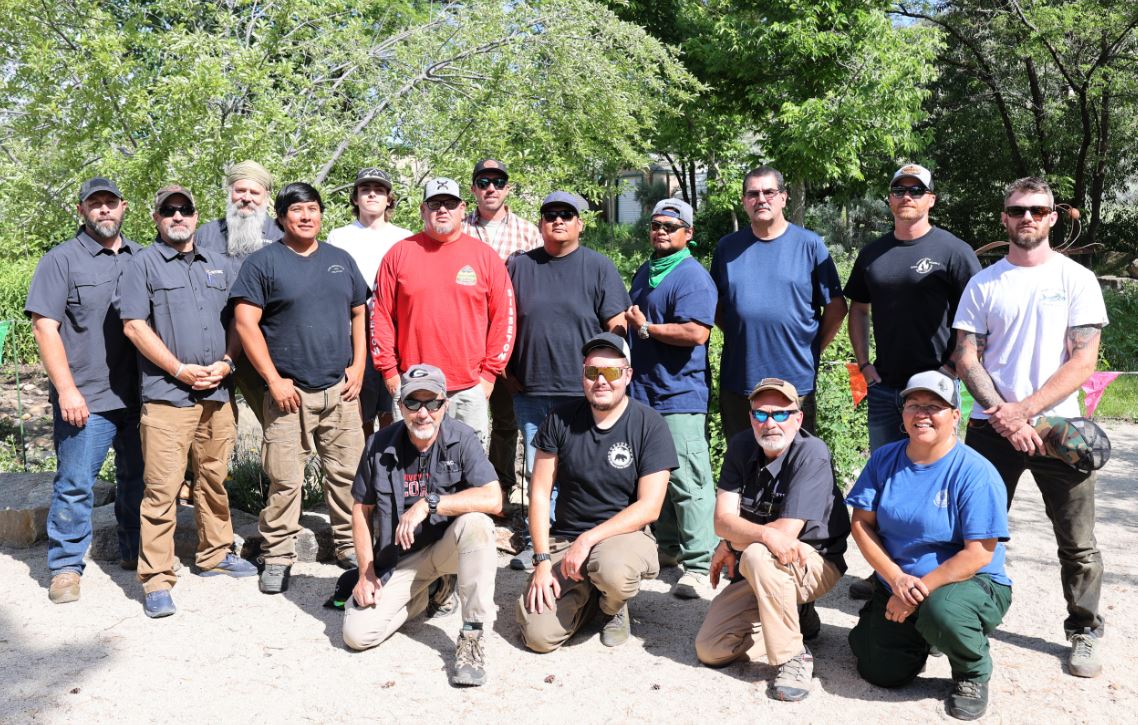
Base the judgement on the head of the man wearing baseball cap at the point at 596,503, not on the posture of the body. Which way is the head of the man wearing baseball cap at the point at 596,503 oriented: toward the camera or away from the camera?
toward the camera

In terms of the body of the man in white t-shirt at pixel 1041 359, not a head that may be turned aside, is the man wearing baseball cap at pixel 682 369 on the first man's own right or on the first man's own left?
on the first man's own right

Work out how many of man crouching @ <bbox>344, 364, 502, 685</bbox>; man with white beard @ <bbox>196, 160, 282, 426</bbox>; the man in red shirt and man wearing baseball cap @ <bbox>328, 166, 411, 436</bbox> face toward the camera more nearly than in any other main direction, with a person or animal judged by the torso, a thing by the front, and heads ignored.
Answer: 4

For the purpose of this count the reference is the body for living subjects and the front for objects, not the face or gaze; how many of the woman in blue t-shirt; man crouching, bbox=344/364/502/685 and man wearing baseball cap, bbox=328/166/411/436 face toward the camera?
3

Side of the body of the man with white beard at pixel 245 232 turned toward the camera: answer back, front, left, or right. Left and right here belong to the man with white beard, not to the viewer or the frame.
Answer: front

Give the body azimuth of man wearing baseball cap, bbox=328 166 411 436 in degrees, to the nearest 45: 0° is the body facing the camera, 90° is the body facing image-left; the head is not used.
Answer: approximately 0°

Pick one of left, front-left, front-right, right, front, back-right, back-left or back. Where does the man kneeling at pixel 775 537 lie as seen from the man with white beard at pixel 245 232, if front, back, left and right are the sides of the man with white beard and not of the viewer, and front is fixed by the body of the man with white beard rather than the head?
front-left

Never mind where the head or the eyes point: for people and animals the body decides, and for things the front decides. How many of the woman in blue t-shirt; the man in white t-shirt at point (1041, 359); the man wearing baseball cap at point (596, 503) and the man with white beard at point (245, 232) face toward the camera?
4

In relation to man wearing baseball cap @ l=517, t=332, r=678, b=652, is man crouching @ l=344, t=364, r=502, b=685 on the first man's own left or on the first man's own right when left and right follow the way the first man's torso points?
on the first man's own right

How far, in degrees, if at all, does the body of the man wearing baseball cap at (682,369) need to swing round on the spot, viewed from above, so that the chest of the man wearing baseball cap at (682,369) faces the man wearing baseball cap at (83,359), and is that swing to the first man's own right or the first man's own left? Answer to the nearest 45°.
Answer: approximately 45° to the first man's own right

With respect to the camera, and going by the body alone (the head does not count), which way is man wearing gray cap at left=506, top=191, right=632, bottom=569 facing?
toward the camera

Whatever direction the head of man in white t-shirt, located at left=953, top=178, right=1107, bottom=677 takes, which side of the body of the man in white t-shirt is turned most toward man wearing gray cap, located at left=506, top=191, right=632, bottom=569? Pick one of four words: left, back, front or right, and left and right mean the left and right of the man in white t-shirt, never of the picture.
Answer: right

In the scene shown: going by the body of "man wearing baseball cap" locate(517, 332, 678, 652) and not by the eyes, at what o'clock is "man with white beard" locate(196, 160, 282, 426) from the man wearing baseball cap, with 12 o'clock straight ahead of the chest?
The man with white beard is roughly at 4 o'clock from the man wearing baseball cap.

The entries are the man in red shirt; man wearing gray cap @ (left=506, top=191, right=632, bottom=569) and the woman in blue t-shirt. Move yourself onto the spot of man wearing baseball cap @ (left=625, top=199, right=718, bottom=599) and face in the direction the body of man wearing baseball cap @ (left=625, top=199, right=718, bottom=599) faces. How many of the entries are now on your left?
1

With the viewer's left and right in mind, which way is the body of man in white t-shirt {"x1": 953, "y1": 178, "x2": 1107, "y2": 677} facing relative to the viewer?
facing the viewer

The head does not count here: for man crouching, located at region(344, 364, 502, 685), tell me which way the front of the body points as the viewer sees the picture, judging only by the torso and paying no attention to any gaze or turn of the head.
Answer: toward the camera
